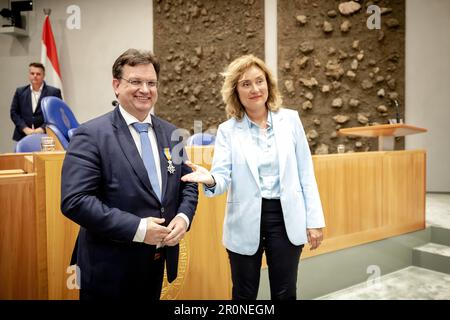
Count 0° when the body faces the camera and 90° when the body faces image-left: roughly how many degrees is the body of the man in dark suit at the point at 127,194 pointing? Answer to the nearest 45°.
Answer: approximately 315°

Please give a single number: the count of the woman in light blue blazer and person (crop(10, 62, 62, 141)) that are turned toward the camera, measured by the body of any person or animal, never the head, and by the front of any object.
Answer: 2

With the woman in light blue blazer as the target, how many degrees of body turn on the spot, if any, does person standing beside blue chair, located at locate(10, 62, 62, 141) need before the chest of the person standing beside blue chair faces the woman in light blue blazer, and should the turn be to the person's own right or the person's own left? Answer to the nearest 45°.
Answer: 0° — they already face them

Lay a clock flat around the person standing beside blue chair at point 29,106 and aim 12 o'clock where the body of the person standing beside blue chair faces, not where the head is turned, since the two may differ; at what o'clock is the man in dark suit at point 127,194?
The man in dark suit is roughly at 12 o'clock from the person standing beside blue chair.

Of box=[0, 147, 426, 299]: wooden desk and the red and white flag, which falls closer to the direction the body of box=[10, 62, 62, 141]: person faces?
the wooden desk

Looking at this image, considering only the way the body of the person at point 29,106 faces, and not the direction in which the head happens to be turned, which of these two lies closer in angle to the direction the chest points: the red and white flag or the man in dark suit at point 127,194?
the man in dark suit

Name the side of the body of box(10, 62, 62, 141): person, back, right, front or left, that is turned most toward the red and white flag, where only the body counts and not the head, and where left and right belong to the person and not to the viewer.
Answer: back
